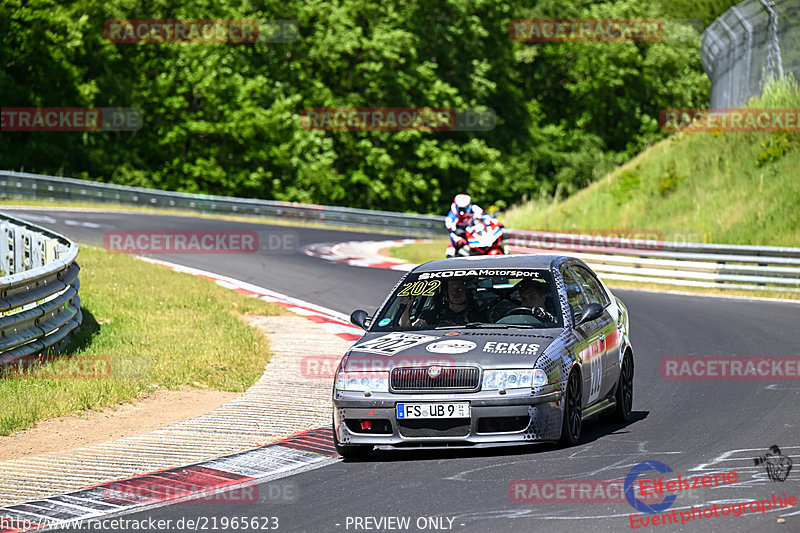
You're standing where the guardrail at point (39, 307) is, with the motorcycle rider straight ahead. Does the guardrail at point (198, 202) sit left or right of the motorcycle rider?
left

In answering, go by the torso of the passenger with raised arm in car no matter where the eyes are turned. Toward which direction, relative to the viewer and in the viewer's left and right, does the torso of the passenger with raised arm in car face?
facing the viewer and to the left of the viewer

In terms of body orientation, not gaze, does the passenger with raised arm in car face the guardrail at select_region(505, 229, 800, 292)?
no

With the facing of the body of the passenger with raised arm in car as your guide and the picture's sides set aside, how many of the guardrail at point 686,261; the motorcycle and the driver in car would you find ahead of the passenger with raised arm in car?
0

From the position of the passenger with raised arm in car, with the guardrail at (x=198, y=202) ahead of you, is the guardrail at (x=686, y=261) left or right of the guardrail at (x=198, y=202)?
right

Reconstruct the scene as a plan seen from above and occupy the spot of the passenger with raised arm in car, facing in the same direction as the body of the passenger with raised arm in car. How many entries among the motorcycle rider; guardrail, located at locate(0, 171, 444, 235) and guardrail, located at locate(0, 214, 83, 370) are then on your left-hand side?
0

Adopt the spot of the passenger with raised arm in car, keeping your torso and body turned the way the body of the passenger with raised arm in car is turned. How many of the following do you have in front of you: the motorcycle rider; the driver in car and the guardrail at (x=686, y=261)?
0

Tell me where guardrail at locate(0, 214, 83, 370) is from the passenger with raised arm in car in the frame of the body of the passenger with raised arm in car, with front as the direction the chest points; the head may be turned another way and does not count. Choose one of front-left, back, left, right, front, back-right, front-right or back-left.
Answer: right

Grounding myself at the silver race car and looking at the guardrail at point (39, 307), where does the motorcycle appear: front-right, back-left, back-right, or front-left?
front-right

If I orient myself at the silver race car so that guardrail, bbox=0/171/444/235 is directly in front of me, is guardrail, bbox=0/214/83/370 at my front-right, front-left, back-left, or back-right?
front-left

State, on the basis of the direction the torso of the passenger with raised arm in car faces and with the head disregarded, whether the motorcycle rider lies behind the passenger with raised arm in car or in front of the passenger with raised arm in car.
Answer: behind

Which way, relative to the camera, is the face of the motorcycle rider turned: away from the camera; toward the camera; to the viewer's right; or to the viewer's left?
toward the camera
